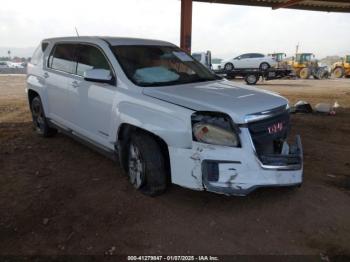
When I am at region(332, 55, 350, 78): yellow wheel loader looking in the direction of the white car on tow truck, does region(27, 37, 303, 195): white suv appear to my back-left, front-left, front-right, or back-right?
front-left

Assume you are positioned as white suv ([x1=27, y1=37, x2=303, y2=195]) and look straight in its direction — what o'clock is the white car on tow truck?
The white car on tow truck is roughly at 8 o'clock from the white suv.

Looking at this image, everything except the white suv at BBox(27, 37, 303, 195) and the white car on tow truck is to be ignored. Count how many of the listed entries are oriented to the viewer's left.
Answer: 1

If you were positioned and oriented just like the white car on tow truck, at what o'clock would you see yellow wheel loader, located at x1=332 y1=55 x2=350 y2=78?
The yellow wheel loader is roughly at 5 o'clock from the white car on tow truck.

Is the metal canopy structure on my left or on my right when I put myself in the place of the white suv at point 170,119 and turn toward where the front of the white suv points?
on my left

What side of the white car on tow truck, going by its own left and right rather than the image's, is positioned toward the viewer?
left
